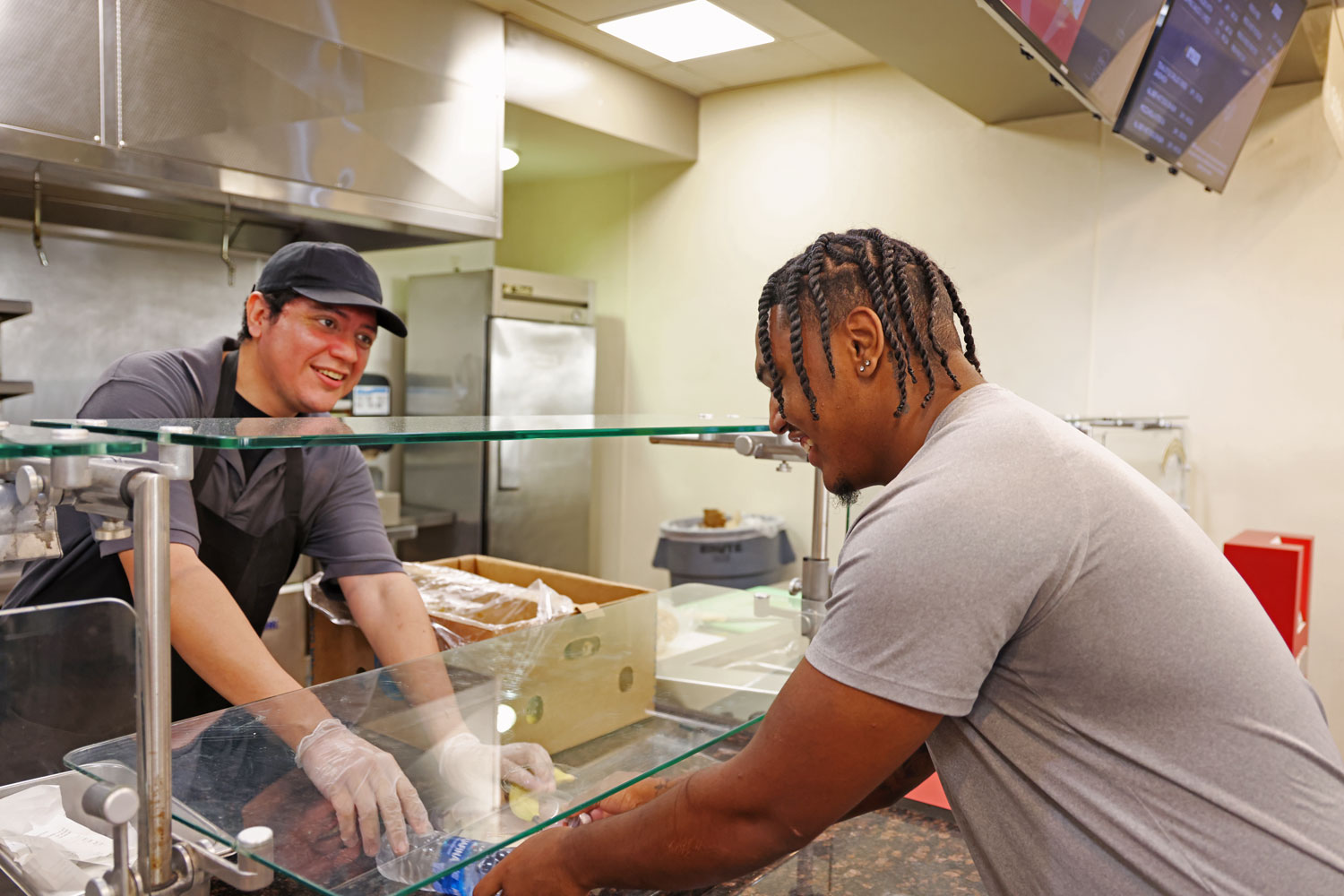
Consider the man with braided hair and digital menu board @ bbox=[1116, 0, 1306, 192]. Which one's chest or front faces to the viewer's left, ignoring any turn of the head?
the man with braided hair

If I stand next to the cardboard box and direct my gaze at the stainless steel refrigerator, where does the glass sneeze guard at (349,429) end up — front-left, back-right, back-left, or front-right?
back-left

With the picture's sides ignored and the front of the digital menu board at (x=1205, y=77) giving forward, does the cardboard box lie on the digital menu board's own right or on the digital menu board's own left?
on the digital menu board's own right

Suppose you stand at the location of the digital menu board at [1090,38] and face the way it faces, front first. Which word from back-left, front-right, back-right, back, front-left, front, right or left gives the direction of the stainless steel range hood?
back-right

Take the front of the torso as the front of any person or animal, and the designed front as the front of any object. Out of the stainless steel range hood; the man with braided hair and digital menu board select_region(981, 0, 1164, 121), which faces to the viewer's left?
the man with braided hair

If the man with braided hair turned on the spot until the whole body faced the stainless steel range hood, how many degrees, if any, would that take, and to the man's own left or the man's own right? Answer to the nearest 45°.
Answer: approximately 45° to the man's own right

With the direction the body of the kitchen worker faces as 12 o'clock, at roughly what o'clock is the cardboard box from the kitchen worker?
The cardboard box is roughly at 10 o'clock from the kitchen worker.

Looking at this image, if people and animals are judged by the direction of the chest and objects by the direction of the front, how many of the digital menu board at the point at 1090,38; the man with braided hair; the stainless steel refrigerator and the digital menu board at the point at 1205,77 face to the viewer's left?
1

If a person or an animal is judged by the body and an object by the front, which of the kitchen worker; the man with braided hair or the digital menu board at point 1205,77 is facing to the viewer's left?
the man with braided hair

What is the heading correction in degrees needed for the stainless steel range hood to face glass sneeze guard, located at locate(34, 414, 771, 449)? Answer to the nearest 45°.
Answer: approximately 45° to its right

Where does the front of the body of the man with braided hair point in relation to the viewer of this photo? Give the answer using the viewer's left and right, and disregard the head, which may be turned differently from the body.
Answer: facing to the left of the viewer

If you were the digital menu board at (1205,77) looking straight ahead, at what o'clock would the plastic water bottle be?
The plastic water bottle is roughly at 2 o'clock from the digital menu board.
